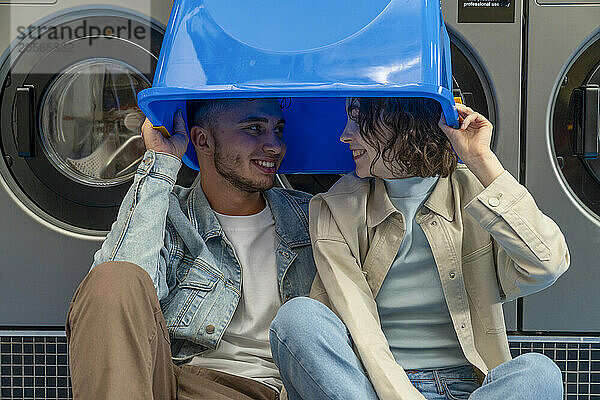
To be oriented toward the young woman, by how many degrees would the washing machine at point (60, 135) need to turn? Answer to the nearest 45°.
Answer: approximately 45° to its left

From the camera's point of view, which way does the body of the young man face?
toward the camera

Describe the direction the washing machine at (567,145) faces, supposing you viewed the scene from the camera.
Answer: facing the viewer

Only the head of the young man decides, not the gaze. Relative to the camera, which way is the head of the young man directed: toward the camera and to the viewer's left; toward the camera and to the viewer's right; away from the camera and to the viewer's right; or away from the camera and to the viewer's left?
toward the camera and to the viewer's right

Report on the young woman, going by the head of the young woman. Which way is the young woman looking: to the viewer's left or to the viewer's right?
to the viewer's left

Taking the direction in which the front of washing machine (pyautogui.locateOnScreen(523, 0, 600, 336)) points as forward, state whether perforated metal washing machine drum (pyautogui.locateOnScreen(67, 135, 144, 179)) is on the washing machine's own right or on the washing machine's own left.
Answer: on the washing machine's own right

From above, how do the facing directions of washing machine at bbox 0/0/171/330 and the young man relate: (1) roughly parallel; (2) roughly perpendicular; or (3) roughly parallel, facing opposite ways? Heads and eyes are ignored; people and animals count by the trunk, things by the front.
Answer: roughly parallel

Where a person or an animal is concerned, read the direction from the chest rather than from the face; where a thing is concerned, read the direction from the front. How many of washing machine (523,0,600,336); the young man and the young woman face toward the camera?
3

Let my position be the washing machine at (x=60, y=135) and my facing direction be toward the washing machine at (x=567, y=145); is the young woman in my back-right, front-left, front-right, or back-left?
front-right
